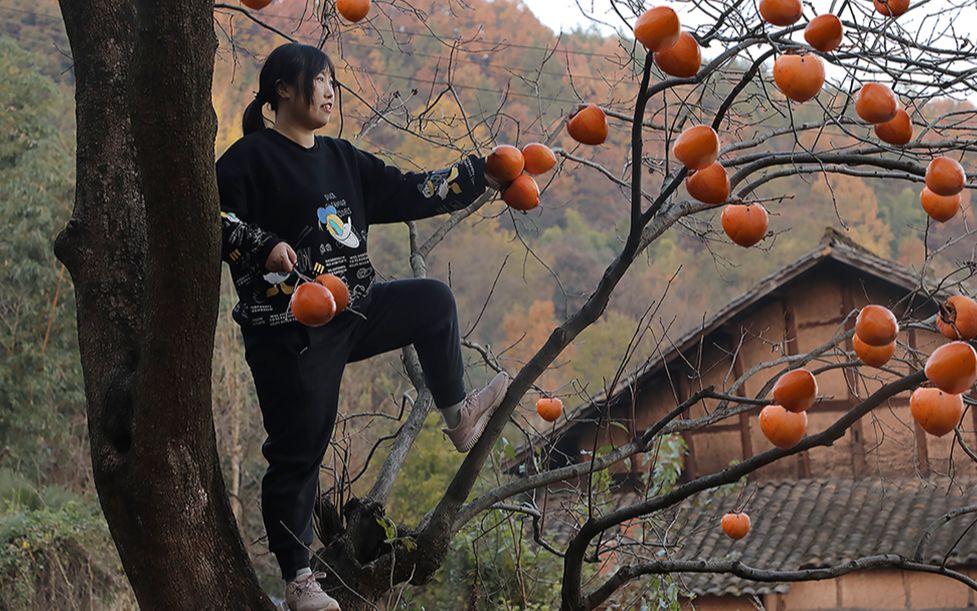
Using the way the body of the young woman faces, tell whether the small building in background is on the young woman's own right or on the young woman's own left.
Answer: on the young woman's own left

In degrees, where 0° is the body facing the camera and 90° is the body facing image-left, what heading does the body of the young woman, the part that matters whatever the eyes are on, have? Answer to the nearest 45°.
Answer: approximately 315°
